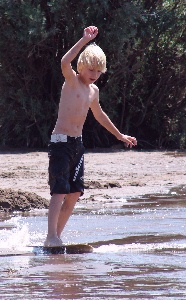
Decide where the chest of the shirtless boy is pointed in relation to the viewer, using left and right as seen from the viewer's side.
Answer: facing the viewer and to the right of the viewer

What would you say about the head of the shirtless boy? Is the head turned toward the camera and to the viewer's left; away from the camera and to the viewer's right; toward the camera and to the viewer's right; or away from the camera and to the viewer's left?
toward the camera and to the viewer's right
